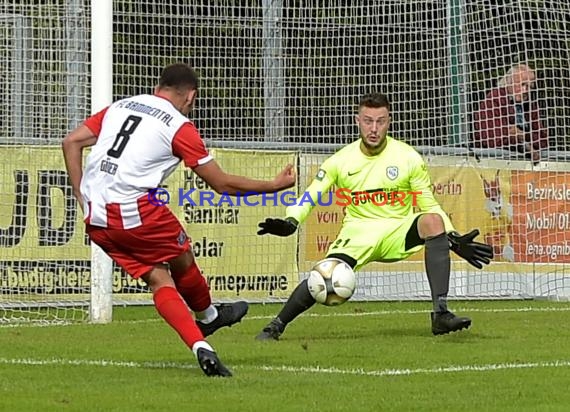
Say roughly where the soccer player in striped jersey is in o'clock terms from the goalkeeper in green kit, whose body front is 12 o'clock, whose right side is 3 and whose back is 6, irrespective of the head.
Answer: The soccer player in striped jersey is roughly at 1 o'clock from the goalkeeper in green kit.

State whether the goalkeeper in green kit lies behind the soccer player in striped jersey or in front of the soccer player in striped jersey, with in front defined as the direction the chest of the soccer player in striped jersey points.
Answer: in front

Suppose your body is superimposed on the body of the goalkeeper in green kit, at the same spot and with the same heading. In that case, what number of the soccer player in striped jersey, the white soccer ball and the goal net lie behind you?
1

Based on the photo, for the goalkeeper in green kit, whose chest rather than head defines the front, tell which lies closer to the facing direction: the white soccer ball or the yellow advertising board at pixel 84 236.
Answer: the white soccer ball

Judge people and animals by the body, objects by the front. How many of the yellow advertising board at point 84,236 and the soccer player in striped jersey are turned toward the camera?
1

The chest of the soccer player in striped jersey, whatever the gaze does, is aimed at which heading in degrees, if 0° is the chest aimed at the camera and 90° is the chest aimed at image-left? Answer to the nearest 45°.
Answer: approximately 225°

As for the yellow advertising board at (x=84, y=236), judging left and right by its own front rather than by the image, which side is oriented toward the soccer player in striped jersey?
front

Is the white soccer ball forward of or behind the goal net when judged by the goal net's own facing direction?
forward

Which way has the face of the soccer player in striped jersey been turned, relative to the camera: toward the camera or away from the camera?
away from the camera
